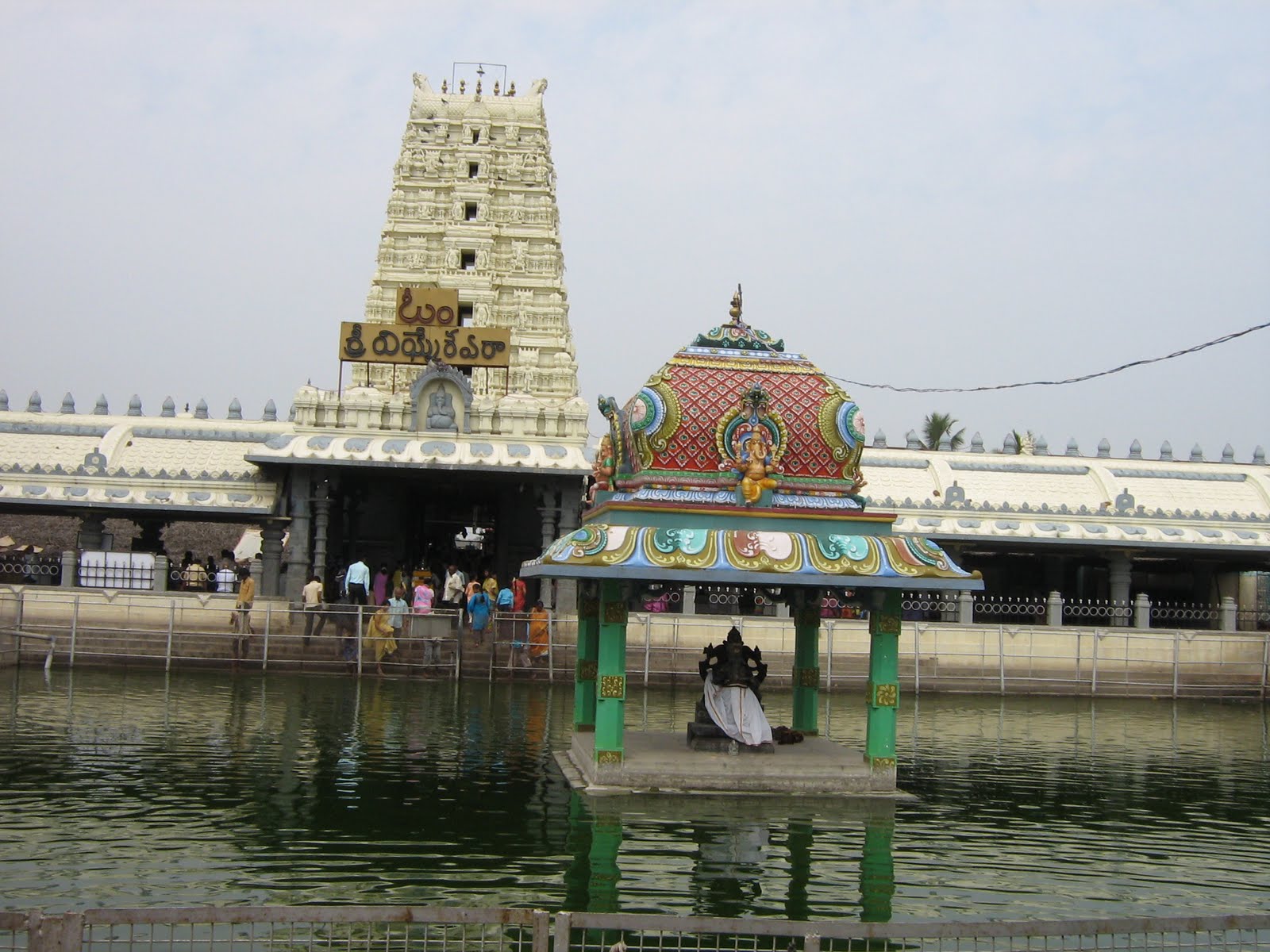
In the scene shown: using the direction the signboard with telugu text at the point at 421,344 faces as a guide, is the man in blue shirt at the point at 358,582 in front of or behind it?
in front

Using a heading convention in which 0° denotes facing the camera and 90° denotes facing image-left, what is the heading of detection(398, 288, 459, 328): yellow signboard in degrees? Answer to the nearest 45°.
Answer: approximately 0°

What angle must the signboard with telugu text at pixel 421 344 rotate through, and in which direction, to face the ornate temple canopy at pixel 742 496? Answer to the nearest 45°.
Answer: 0° — it already faces it

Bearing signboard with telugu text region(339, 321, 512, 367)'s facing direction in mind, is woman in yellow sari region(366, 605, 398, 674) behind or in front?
in front
